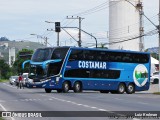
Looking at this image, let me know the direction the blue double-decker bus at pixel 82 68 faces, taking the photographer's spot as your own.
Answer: facing the viewer and to the left of the viewer
